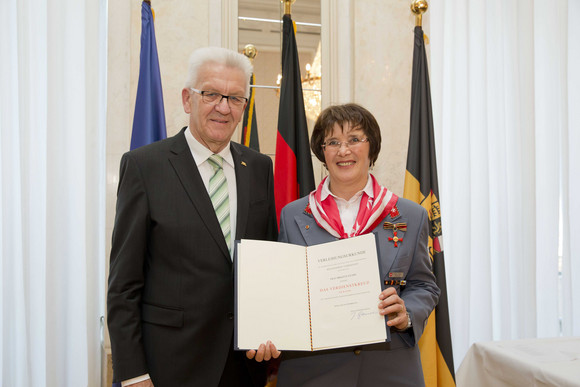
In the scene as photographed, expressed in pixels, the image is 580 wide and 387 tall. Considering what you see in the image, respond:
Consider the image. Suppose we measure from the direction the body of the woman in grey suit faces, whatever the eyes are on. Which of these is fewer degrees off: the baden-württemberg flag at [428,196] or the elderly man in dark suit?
the elderly man in dark suit

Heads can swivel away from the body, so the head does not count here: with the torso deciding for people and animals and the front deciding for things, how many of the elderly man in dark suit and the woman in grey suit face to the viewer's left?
0

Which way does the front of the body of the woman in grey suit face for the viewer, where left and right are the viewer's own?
facing the viewer

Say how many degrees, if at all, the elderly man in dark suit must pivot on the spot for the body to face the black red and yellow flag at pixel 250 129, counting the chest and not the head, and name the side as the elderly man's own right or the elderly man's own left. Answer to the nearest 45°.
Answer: approximately 135° to the elderly man's own left

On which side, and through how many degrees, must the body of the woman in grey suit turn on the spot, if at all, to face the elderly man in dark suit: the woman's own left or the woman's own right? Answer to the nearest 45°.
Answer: approximately 90° to the woman's own right

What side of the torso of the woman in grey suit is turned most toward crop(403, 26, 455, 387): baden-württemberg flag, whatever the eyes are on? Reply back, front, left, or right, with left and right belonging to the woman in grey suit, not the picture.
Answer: back

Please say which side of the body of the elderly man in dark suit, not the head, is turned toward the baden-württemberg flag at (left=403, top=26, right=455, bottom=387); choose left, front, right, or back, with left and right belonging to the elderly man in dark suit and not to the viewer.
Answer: left

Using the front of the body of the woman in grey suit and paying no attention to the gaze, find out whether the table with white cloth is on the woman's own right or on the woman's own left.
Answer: on the woman's own left

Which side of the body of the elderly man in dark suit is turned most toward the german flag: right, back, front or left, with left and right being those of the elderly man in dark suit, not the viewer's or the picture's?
left

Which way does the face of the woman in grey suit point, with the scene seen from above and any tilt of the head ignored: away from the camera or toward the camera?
toward the camera

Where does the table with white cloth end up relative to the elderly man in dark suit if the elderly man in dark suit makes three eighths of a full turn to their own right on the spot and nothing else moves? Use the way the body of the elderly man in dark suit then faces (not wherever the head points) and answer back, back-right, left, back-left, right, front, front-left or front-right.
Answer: back
